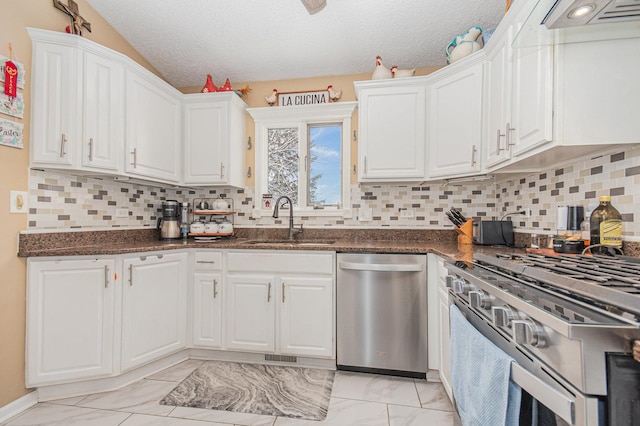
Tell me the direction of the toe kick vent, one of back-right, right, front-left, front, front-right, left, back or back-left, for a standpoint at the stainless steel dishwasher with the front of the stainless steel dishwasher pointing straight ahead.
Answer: right

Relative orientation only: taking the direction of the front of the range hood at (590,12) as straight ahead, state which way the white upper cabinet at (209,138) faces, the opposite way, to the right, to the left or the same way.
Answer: to the left

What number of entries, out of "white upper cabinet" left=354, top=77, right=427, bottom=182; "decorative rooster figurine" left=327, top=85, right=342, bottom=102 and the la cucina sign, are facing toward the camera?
2

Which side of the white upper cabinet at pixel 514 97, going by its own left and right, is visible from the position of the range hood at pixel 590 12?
left

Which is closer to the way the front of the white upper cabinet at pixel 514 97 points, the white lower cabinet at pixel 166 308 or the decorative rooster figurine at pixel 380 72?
the white lower cabinet

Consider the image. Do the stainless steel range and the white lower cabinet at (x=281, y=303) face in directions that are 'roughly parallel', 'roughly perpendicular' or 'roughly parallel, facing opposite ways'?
roughly perpendicular

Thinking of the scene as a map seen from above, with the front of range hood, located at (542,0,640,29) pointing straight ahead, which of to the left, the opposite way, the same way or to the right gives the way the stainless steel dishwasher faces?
to the left

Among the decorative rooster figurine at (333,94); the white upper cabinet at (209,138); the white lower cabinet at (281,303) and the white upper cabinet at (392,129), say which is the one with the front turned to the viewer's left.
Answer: the decorative rooster figurine

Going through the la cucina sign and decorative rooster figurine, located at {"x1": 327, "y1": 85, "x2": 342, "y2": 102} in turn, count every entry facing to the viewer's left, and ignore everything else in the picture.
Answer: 1

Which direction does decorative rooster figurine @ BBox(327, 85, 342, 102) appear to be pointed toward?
to the viewer's left

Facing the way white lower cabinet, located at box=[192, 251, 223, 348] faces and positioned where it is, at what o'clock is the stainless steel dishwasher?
The stainless steel dishwasher is roughly at 10 o'clock from the white lower cabinet.

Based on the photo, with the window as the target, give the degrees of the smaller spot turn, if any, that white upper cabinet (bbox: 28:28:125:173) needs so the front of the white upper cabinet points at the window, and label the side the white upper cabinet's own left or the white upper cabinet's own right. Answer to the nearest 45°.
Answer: approximately 45° to the white upper cabinet's own left
